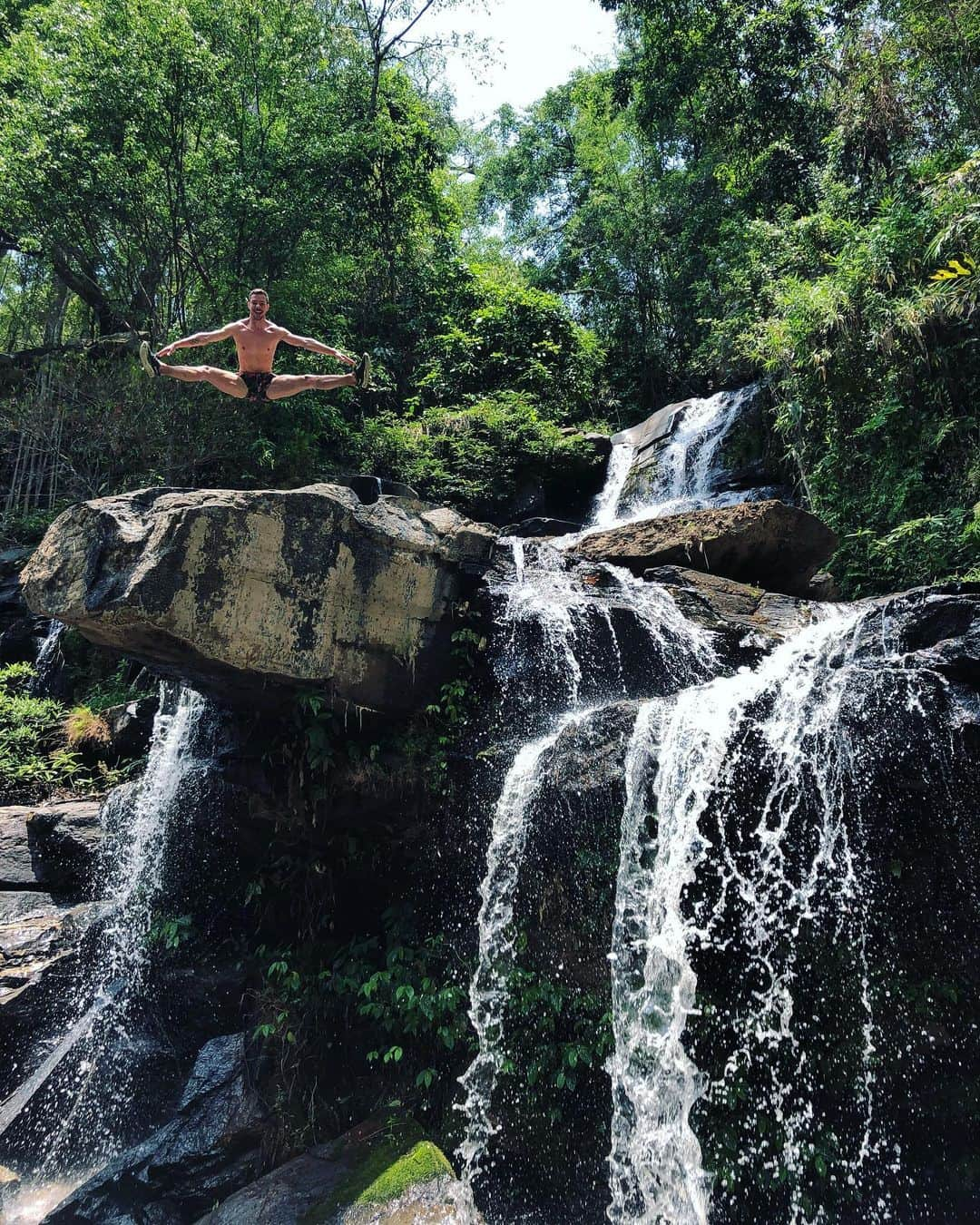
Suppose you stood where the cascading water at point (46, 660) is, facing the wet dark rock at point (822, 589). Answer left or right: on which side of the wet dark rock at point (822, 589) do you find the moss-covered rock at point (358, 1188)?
right

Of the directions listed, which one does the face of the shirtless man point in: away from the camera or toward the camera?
toward the camera

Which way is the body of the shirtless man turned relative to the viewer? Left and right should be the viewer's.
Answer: facing the viewer

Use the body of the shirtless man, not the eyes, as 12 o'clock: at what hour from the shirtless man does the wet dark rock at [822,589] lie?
The wet dark rock is roughly at 9 o'clock from the shirtless man.
